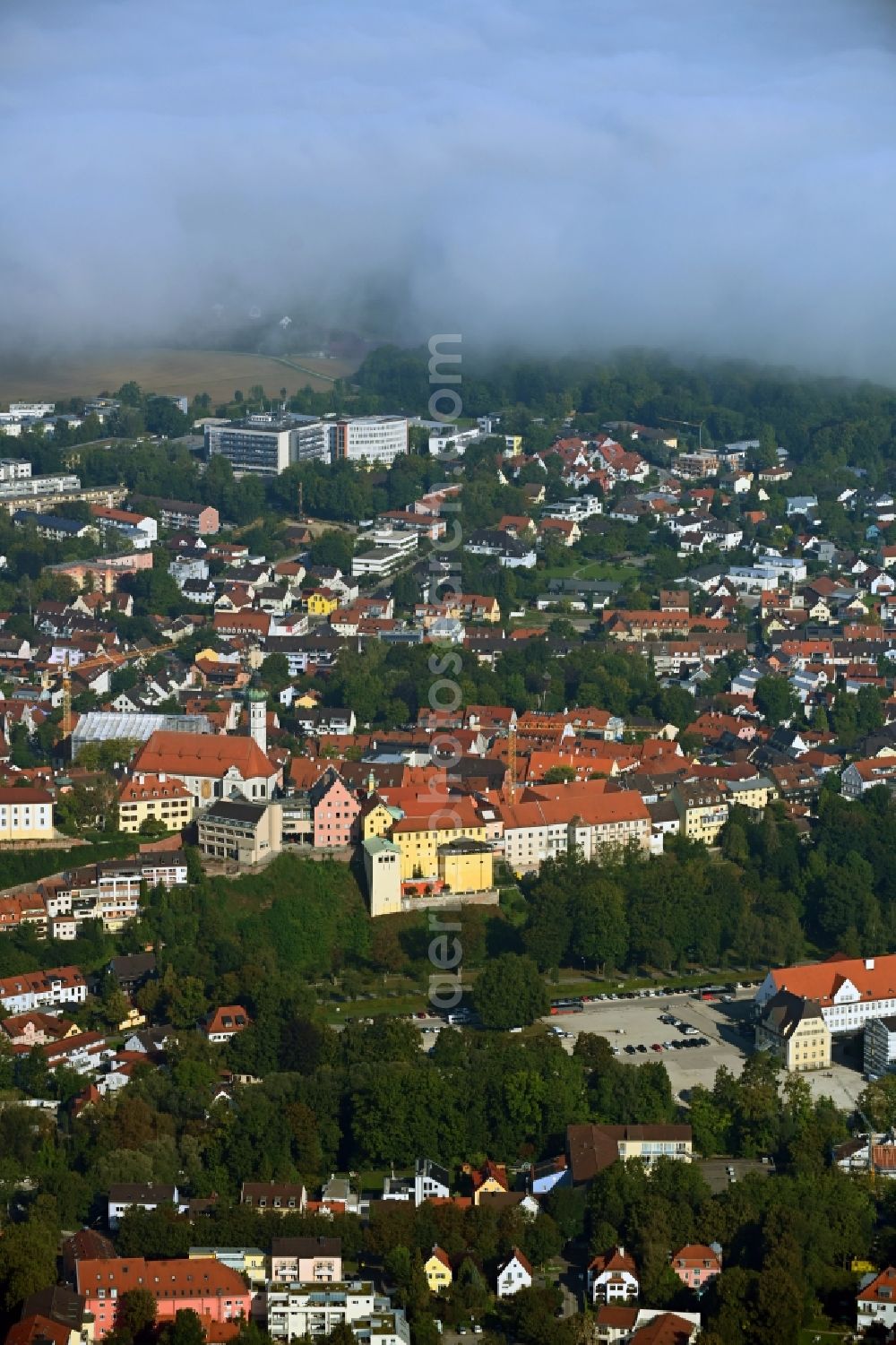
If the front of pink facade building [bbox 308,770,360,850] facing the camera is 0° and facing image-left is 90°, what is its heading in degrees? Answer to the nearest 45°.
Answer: approximately 0°

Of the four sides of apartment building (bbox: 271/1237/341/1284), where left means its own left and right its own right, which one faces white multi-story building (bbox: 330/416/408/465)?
back

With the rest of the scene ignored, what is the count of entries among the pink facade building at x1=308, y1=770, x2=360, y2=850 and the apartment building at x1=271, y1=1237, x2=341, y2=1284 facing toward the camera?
2

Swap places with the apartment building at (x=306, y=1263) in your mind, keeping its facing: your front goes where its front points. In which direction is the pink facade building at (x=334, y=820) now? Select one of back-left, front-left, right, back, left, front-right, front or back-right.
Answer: back

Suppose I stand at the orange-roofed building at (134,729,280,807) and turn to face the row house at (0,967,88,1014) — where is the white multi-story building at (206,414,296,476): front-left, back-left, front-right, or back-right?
back-right

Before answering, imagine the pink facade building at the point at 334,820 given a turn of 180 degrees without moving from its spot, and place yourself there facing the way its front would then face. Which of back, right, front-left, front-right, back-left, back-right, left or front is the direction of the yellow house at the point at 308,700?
front

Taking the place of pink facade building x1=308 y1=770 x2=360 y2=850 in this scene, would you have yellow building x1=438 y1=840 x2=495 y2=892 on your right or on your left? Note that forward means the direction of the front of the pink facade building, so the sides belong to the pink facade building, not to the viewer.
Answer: on your left

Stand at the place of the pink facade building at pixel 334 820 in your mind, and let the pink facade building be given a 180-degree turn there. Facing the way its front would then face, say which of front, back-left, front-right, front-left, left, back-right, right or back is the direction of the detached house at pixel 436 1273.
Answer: back

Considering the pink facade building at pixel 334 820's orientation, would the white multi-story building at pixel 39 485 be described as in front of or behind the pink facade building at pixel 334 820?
behind

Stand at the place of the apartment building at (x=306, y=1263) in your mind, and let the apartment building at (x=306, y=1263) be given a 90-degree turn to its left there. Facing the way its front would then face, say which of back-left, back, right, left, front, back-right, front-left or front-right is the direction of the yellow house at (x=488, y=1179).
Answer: front-left

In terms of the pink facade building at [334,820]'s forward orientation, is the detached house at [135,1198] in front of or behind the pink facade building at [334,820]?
in front

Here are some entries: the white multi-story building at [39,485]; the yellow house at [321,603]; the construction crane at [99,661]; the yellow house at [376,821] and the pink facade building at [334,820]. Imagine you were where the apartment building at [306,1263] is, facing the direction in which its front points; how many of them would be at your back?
5

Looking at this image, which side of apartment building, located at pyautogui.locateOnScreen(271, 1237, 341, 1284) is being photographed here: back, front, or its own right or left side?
front

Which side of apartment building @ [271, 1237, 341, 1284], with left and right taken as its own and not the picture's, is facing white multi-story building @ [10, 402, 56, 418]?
back

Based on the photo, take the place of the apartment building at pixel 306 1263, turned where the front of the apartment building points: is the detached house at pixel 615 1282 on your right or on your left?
on your left

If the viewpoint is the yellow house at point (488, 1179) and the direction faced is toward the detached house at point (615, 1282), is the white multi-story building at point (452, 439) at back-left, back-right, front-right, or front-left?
back-left
